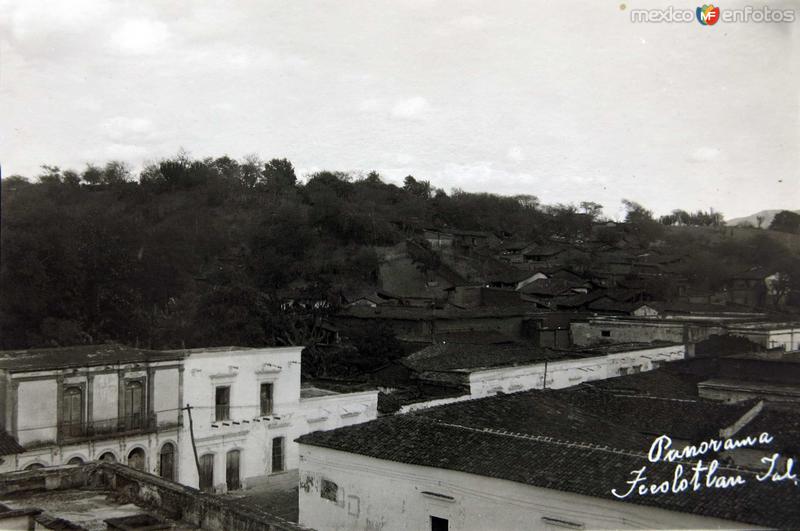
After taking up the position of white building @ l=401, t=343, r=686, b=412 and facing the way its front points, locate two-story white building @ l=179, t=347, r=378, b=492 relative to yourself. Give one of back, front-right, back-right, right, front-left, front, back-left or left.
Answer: right

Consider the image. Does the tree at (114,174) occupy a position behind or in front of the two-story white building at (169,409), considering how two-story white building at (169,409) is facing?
behind

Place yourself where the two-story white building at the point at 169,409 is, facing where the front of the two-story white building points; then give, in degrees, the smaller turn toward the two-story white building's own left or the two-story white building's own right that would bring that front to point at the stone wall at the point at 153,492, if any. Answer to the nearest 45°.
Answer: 0° — it already faces it

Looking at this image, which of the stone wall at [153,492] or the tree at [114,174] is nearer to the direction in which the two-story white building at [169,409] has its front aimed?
the stone wall

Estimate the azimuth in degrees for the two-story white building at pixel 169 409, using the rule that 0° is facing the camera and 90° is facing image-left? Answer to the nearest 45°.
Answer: approximately 0°

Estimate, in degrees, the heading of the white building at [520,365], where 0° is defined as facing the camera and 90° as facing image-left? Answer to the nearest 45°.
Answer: approximately 315°

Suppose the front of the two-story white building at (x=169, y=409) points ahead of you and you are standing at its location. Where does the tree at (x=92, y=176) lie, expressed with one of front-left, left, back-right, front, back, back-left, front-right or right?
back

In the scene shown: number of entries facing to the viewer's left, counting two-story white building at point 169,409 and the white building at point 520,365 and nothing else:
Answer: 0

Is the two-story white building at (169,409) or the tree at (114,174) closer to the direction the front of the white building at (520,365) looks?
the two-story white building

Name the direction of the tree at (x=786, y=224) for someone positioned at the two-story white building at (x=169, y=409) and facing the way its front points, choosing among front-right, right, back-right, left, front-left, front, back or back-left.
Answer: left
